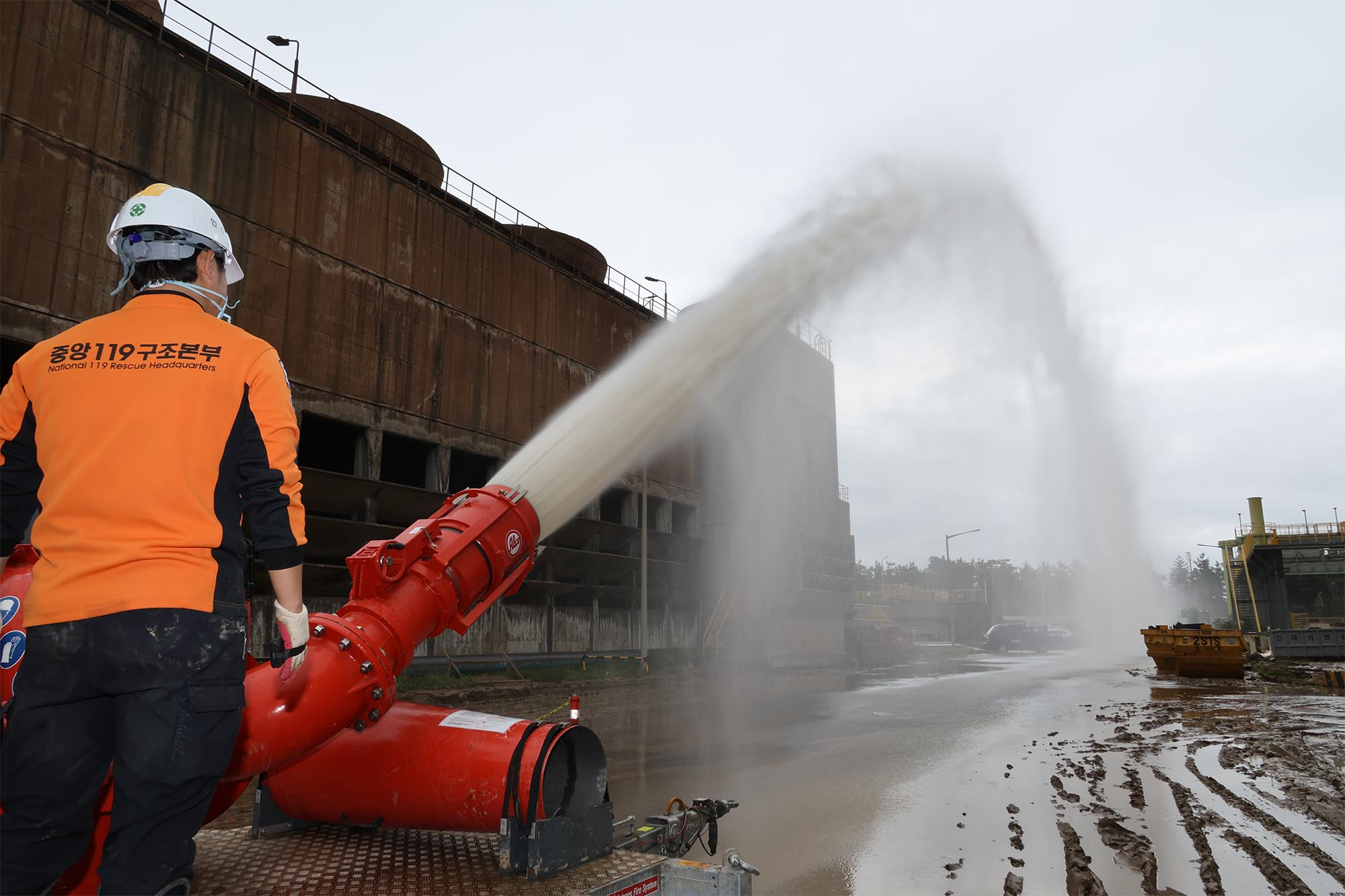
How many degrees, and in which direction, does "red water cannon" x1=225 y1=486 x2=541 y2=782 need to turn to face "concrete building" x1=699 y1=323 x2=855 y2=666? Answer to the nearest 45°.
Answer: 0° — it already faces it

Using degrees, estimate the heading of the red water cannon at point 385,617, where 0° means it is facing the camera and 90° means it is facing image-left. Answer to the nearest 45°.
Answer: approximately 225°

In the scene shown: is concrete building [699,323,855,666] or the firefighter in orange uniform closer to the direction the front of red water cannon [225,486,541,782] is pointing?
the concrete building

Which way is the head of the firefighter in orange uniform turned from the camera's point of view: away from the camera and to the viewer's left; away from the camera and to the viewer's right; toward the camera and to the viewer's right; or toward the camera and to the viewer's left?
away from the camera and to the viewer's right

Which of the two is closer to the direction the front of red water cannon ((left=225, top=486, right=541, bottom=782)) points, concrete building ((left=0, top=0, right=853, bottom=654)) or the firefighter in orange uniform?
the concrete building
